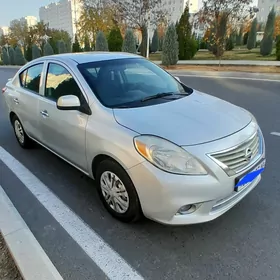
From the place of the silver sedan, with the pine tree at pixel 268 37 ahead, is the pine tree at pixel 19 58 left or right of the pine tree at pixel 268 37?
left

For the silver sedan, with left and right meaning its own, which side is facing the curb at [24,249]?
right

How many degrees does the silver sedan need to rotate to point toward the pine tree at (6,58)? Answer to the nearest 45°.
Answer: approximately 180°

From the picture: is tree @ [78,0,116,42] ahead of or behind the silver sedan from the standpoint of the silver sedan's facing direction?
behind

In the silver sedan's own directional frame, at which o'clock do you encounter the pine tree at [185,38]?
The pine tree is roughly at 8 o'clock from the silver sedan.

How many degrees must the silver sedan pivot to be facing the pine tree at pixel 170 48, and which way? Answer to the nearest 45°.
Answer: approximately 135° to its left

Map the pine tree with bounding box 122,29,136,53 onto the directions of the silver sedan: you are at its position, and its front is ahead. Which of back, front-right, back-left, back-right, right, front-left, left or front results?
back-left

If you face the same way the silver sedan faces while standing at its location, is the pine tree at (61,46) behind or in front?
behind

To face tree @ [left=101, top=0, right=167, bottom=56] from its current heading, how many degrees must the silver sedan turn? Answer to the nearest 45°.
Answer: approximately 135° to its left

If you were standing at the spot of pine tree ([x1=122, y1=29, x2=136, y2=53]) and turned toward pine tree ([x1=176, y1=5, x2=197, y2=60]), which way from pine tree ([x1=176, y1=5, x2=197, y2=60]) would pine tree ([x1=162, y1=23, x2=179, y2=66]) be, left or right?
right

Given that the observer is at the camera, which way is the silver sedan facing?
facing the viewer and to the right of the viewer
